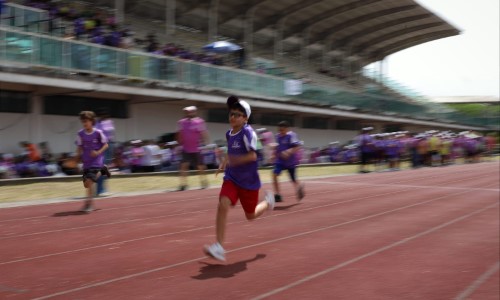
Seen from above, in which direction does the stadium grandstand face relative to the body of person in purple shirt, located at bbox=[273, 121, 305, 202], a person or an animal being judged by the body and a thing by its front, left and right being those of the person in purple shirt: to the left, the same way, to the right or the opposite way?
to the left

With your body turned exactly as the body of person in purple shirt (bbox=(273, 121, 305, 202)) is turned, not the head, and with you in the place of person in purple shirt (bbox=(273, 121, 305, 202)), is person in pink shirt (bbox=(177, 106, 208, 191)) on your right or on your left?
on your right

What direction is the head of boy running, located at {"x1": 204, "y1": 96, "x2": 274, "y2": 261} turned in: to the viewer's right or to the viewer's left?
to the viewer's left

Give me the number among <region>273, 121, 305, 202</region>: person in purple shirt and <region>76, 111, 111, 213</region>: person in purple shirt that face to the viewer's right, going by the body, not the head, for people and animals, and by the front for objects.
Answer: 0

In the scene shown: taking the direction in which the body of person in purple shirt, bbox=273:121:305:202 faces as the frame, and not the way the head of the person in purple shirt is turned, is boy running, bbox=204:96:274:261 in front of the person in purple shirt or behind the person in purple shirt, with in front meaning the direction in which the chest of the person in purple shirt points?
in front

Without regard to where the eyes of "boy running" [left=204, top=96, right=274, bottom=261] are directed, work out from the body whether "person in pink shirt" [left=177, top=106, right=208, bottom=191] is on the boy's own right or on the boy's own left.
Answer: on the boy's own right

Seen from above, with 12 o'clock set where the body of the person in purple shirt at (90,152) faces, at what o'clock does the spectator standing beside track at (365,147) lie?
The spectator standing beside track is roughly at 6 o'clock from the person in purple shirt.

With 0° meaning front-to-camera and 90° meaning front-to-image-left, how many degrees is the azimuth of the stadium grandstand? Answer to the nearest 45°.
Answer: approximately 315°

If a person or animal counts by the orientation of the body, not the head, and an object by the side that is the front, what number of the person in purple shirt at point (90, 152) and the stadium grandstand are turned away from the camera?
0
